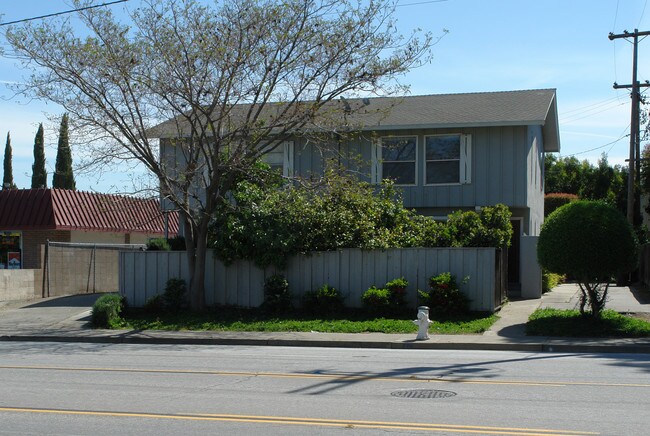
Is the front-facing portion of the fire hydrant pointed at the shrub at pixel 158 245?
no

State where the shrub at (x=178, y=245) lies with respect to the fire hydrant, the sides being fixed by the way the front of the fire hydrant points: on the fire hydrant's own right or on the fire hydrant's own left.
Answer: on the fire hydrant's own right

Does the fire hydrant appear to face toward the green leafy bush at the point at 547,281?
no

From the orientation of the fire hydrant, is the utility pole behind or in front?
behind

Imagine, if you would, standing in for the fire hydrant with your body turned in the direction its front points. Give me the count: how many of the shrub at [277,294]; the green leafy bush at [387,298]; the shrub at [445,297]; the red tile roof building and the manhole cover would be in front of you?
1

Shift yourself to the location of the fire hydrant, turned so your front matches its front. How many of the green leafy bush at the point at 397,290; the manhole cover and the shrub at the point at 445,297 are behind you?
2

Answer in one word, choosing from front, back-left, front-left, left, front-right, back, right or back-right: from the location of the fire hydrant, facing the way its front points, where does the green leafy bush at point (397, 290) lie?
back

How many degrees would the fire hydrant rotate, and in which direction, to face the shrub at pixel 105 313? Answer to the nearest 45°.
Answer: approximately 90° to its right

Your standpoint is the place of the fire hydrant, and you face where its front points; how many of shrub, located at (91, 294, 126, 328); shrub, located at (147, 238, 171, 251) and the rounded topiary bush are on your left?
1

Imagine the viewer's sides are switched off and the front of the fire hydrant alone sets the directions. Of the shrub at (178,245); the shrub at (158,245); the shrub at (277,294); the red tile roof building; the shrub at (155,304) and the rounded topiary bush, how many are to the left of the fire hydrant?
1

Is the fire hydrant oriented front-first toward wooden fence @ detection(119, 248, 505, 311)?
no

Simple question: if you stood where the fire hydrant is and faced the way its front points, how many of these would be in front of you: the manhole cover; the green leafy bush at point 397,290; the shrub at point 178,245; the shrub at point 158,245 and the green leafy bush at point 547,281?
1

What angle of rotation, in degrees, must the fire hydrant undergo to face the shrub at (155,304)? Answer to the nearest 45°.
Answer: approximately 135° to its right

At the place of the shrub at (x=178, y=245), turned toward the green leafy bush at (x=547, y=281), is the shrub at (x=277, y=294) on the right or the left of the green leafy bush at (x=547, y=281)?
right

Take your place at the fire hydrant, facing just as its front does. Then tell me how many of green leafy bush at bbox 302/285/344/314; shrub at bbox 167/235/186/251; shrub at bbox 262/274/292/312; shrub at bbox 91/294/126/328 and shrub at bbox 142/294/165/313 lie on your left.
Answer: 0

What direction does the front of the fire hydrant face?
toward the camera

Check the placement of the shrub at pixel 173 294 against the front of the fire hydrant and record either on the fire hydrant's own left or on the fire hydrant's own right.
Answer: on the fire hydrant's own right

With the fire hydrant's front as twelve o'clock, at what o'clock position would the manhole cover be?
The manhole cover is roughly at 12 o'clock from the fire hydrant.

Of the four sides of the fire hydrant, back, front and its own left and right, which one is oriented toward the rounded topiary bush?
left

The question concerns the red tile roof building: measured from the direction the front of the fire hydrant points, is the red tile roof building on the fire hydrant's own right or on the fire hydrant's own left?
on the fire hydrant's own right

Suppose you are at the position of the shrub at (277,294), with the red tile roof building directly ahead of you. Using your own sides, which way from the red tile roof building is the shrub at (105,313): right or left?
left
